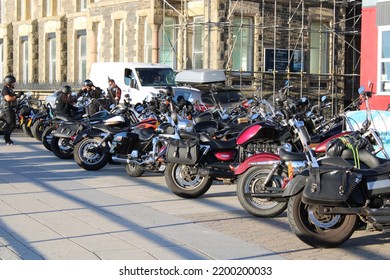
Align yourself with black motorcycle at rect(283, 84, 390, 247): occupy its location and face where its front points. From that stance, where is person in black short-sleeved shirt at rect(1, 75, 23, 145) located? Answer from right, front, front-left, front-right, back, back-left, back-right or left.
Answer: left

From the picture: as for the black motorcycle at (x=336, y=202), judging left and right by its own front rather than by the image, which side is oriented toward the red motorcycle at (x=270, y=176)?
left

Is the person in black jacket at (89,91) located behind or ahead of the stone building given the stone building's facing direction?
ahead

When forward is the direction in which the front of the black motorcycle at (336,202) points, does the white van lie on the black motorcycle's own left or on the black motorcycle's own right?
on the black motorcycle's own left

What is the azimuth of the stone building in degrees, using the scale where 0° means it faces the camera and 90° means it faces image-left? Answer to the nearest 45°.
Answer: approximately 45°
